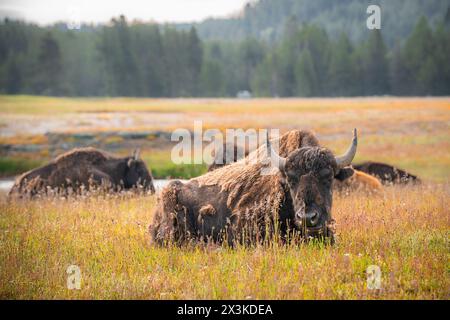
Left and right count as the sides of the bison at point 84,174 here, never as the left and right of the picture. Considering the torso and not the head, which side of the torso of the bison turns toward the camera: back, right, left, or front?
right

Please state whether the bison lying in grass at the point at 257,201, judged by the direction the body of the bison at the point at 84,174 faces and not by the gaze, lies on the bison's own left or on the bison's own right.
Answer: on the bison's own right

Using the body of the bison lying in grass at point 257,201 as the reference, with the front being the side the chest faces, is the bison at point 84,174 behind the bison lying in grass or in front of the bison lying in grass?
behind

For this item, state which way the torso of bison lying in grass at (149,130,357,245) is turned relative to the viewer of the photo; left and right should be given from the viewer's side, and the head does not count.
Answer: facing the viewer and to the right of the viewer

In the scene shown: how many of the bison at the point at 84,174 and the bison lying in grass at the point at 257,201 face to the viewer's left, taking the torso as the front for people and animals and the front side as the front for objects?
0
